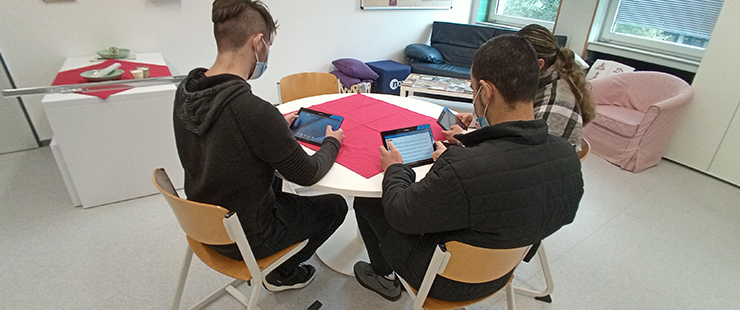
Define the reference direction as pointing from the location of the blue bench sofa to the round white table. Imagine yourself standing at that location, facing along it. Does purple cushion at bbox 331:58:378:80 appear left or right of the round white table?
right

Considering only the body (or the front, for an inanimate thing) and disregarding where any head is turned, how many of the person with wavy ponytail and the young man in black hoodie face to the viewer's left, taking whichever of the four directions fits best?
1

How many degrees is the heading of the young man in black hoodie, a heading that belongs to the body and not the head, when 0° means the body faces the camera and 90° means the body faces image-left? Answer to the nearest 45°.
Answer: approximately 225°

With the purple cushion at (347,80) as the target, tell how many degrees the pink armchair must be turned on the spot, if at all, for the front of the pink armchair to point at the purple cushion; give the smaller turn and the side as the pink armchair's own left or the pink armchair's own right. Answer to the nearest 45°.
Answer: approximately 45° to the pink armchair's own right

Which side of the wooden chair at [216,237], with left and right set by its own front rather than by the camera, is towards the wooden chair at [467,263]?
right

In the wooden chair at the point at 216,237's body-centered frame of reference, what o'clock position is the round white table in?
The round white table is roughly at 12 o'clock from the wooden chair.

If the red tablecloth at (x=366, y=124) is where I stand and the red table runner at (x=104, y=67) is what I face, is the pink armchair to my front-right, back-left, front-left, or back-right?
back-right

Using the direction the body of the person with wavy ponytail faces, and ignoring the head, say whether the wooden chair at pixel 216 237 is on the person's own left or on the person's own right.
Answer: on the person's own left

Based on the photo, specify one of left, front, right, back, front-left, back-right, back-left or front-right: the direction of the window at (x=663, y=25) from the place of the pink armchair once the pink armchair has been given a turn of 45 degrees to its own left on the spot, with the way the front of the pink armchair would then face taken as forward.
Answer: back

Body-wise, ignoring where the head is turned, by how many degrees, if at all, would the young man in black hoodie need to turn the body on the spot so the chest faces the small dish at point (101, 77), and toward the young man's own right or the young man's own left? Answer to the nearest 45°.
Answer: approximately 90° to the young man's own left

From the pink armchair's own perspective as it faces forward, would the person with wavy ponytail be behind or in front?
in front

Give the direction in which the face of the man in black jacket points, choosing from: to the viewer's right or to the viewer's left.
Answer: to the viewer's left

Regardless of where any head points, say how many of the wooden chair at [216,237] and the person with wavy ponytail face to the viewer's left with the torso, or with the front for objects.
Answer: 1

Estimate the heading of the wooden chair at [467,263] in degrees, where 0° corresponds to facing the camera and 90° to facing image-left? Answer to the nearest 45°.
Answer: approximately 135°

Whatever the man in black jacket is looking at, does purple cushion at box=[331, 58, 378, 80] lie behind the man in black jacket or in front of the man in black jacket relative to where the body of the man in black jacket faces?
in front

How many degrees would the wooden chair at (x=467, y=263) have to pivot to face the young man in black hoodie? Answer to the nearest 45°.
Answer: approximately 45° to its left

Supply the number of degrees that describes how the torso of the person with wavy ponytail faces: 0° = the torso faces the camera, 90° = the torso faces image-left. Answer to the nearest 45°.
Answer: approximately 90°

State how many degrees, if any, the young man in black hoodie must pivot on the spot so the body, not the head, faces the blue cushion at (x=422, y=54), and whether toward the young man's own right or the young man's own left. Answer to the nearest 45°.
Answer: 0° — they already face it

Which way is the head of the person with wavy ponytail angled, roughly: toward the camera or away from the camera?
away from the camera
